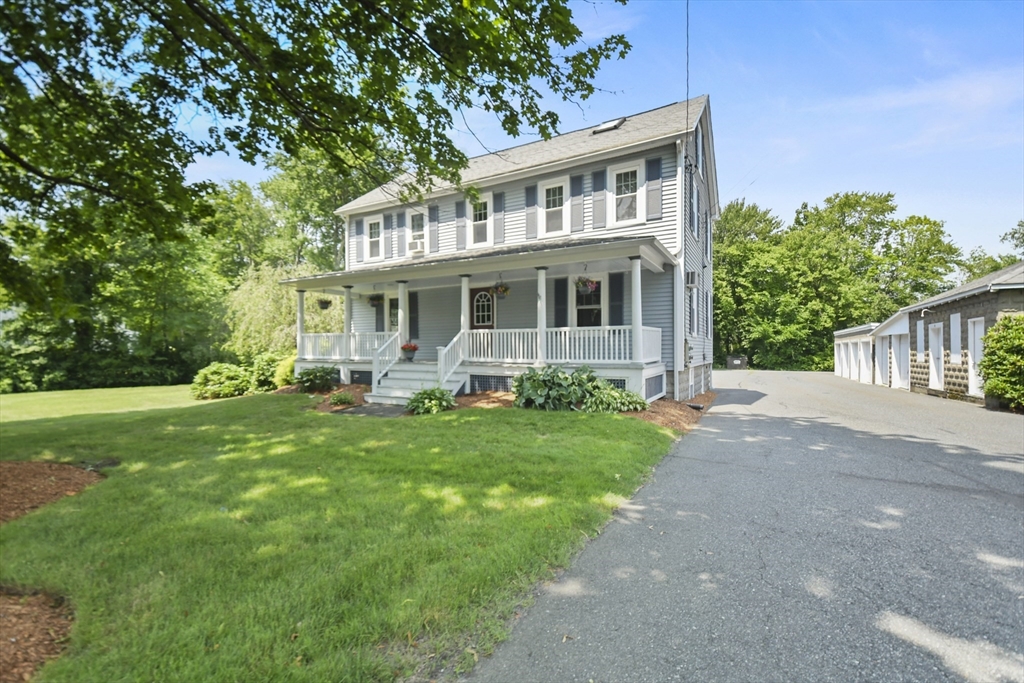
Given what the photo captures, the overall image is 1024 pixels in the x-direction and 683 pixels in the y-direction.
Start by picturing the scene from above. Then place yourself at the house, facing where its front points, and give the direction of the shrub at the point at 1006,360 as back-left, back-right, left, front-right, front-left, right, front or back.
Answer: back-left

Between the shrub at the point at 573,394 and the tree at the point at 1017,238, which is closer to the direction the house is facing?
the shrub

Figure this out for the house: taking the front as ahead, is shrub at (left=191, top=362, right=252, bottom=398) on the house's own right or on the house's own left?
on the house's own right

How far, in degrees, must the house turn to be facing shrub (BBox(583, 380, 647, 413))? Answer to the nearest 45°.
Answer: approximately 45° to its left

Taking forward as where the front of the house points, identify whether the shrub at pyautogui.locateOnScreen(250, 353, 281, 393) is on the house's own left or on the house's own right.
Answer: on the house's own right

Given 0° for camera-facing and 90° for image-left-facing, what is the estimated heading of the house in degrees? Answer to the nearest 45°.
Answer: approximately 45°

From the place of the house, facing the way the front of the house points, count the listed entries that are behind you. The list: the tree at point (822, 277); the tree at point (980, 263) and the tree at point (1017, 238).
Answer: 3

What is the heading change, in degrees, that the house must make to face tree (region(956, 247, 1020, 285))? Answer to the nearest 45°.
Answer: approximately 180°

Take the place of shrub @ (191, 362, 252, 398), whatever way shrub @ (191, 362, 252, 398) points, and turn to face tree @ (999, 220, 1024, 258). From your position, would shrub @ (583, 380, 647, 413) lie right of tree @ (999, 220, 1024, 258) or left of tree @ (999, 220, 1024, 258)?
right

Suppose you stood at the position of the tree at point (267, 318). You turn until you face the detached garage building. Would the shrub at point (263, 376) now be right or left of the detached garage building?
right
